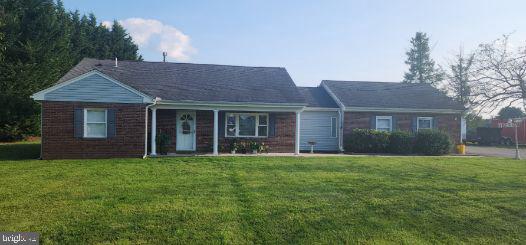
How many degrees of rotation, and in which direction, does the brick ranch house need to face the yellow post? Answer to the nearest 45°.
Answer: approximately 90° to its left

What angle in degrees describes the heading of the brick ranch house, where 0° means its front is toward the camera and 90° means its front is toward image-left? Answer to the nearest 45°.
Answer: approximately 0°

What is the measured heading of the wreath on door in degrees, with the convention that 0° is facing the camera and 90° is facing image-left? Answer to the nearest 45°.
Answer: approximately 0°

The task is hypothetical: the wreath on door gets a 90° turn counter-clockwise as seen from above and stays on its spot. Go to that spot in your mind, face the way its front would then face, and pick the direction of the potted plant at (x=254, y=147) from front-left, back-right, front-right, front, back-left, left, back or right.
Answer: front

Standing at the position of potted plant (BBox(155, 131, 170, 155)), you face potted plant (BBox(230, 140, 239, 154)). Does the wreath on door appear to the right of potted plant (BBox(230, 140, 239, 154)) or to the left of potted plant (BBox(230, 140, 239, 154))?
left

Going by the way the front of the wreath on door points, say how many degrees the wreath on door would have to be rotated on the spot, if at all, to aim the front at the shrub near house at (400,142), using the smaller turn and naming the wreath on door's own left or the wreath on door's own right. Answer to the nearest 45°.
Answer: approximately 90° to the wreath on door's own left

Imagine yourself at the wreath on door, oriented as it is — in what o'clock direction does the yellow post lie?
The yellow post is roughly at 9 o'clock from the wreath on door.

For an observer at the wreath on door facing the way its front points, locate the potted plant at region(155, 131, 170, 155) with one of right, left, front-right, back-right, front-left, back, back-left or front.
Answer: front-right
